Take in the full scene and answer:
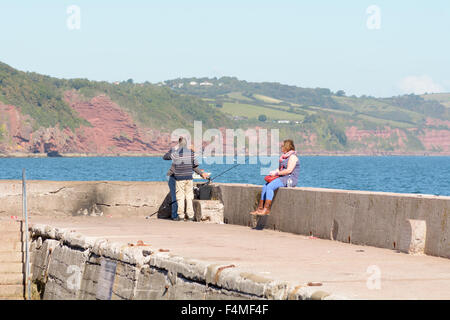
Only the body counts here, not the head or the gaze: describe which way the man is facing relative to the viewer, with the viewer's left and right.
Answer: facing away from the viewer

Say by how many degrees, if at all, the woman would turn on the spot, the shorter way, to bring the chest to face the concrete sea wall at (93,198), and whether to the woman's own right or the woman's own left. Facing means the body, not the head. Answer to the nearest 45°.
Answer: approximately 45° to the woman's own right

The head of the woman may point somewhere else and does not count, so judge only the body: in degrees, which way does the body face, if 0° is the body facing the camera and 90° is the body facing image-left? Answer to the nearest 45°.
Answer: approximately 90°

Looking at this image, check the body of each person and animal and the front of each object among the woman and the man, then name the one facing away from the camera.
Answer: the man

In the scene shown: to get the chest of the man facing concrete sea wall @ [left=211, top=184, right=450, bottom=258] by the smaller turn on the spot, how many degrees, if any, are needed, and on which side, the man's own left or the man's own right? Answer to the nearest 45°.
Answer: approximately 135° to the man's own right

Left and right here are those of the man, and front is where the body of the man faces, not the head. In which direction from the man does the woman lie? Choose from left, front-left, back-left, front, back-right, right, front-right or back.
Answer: back-right

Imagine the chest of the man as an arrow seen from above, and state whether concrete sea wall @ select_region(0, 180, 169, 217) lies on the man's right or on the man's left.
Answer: on the man's left

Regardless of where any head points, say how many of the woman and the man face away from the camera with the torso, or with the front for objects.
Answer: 1
